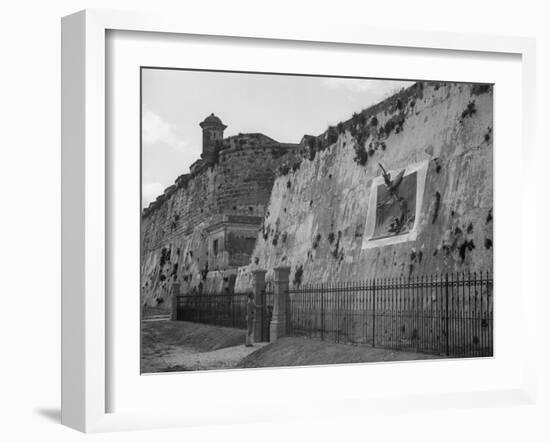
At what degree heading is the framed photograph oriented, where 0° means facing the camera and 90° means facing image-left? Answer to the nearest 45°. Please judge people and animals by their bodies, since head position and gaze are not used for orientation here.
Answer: approximately 315°
